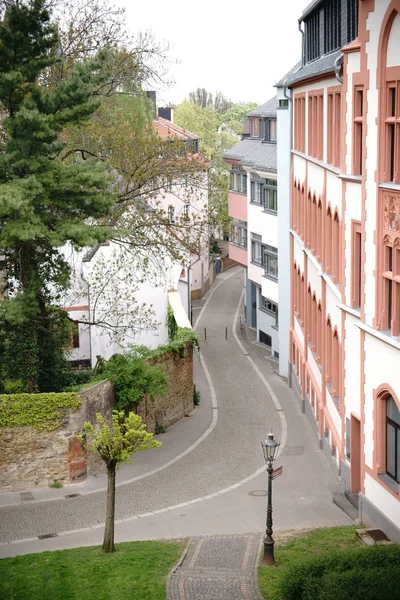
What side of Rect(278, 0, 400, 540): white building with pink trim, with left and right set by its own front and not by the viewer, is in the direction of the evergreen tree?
front

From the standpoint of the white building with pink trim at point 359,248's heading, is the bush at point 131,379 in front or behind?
in front

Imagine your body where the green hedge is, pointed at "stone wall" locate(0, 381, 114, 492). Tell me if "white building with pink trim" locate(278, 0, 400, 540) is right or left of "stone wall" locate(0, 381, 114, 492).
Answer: right

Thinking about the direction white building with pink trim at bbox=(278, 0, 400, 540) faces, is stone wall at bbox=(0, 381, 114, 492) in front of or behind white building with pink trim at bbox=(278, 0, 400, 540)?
in front

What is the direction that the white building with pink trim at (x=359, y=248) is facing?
to the viewer's left

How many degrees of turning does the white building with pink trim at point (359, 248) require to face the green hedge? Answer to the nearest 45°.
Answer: approximately 90° to its left
